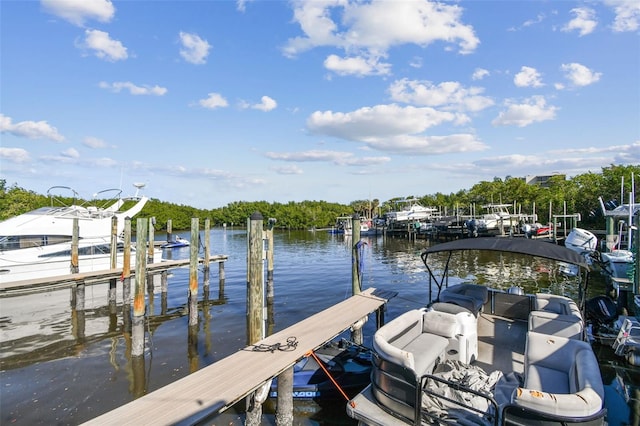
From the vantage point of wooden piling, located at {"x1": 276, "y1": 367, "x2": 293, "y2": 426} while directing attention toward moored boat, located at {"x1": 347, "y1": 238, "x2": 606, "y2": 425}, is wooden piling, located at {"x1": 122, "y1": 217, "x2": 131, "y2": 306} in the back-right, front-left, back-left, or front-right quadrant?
back-left

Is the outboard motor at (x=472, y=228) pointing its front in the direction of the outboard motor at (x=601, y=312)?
no

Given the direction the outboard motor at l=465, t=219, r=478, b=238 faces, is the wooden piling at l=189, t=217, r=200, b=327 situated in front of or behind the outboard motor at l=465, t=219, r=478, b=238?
behind

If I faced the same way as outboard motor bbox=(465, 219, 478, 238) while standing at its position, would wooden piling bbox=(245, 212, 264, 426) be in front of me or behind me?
behind

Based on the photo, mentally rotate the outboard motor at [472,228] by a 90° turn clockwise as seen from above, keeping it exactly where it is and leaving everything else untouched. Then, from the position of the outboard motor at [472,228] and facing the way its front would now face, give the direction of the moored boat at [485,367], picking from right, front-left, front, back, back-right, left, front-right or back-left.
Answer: front-right

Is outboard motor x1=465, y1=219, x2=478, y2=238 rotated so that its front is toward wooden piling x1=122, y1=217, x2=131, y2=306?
no

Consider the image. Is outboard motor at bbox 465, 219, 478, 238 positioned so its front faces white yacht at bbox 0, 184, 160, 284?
no

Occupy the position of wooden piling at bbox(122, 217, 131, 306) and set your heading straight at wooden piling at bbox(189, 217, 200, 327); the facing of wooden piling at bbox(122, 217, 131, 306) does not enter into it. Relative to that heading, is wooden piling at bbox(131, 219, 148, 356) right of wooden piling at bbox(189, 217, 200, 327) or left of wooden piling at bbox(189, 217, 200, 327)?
right

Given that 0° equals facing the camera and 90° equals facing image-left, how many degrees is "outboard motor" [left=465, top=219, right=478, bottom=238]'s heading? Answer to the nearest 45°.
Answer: approximately 225°

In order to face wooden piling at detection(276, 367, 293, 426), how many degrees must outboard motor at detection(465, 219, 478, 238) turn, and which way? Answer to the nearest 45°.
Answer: approximately 135° to its right
